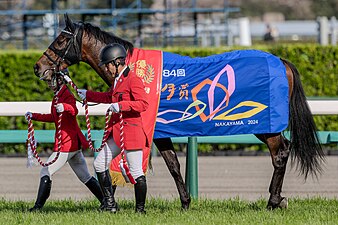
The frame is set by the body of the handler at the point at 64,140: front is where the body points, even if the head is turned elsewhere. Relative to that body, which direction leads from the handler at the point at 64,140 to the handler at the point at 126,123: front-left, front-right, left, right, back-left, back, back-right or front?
back-left

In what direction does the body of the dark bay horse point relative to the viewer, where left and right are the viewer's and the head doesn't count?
facing to the left of the viewer

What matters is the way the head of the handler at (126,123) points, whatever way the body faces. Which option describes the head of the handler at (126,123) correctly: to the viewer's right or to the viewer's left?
to the viewer's left

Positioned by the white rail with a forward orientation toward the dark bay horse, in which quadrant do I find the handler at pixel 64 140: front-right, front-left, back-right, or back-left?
front-right

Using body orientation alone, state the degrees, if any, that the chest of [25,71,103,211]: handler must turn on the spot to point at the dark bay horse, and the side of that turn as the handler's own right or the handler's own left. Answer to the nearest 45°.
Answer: approximately 180°

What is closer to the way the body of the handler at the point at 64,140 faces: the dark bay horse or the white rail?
the white rail

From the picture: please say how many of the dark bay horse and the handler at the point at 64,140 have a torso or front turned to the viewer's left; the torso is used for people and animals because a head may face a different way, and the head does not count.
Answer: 2

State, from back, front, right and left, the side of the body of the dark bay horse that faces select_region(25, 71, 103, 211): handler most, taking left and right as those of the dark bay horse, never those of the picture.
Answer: front

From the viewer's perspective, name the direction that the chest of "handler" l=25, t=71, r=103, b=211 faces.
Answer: to the viewer's left

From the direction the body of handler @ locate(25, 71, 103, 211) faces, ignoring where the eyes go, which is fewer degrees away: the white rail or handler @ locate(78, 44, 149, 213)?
the white rail

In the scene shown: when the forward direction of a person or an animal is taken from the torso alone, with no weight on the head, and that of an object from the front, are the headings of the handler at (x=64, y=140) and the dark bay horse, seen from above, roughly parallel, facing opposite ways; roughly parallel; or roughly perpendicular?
roughly parallel

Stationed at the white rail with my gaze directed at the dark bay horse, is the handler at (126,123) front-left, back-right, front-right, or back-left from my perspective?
front-right

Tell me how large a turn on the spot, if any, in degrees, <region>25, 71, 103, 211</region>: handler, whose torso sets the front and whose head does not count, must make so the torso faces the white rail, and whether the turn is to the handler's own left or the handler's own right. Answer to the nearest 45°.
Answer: approximately 90° to the handler's own right

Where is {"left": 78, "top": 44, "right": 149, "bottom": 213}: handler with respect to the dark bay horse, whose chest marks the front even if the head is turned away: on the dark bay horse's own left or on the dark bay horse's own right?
on the dark bay horse's own left
